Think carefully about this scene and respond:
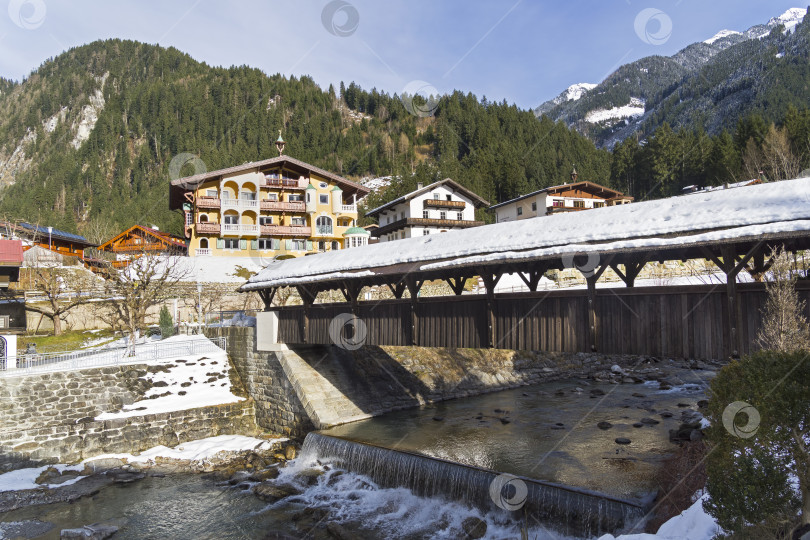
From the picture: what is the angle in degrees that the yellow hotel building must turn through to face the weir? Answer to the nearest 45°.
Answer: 0° — it already faces it

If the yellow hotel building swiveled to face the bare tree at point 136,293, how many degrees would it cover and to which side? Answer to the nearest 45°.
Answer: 0° — it already faces it

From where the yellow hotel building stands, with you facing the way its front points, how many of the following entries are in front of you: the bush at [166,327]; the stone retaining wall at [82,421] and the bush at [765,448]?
3

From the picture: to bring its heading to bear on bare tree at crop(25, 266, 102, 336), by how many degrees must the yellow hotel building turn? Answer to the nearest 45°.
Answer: approximately 45° to its right

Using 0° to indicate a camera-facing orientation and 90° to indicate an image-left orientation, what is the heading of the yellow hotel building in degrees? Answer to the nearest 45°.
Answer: approximately 0°

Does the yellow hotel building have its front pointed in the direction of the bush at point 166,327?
yes

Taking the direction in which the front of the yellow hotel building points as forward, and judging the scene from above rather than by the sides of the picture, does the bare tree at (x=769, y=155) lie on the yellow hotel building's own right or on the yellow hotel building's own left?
on the yellow hotel building's own left
